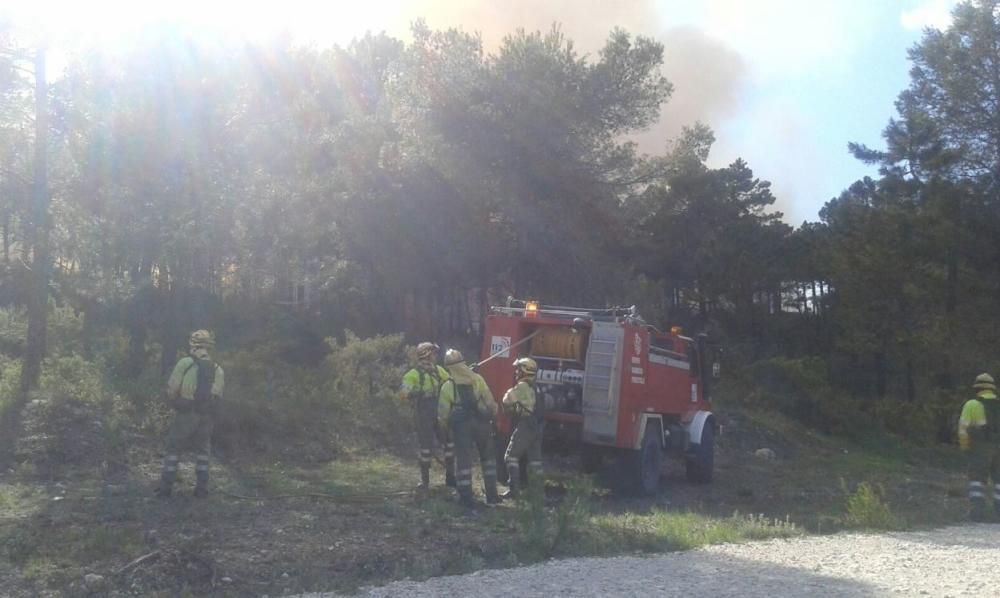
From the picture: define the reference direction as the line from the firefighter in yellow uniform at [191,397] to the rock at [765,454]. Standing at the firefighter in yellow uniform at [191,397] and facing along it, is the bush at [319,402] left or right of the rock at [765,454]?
left

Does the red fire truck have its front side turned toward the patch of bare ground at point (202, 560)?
no

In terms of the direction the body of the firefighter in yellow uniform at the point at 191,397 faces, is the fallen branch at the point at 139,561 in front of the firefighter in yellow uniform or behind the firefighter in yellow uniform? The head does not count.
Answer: behind

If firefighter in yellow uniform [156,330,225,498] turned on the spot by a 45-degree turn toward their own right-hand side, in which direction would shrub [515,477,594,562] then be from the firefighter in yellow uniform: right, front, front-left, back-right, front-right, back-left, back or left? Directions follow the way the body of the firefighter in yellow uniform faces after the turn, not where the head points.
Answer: right

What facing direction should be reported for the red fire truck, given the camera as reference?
facing away from the viewer and to the right of the viewer

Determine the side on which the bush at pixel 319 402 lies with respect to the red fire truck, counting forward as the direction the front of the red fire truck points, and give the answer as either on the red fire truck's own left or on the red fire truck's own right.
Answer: on the red fire truck's own left

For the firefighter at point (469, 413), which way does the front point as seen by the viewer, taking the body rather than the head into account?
away from the camera

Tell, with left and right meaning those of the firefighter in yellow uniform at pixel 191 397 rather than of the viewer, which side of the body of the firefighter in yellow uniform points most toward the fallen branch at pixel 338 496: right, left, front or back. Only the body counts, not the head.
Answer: right

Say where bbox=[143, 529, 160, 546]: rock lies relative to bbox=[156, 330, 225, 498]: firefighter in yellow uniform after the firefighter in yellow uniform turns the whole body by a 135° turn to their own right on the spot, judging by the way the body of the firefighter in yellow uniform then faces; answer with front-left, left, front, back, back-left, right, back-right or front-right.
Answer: front-right

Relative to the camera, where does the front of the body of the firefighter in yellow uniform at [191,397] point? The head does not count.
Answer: away from the camera

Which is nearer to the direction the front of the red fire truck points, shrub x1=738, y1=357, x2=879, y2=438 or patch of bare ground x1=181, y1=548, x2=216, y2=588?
the shrub

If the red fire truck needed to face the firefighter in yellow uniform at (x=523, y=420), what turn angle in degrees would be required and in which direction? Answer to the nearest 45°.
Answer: approximately 180°

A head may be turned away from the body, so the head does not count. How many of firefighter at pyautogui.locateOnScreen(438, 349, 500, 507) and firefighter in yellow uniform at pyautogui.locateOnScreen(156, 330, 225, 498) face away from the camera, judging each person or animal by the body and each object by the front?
2

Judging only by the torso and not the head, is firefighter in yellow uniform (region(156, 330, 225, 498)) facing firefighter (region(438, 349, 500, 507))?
no

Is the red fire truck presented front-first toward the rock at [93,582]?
no
